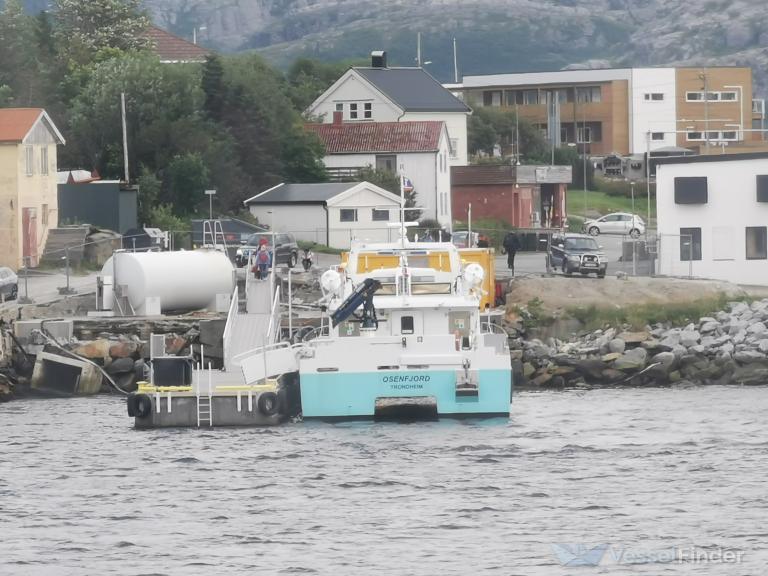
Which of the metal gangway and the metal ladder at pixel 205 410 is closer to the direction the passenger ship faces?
the metal gangway

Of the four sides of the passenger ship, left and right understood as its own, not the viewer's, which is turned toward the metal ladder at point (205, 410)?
left

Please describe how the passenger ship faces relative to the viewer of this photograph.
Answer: facing away from the viewer

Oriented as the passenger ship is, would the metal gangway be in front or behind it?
in front
